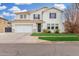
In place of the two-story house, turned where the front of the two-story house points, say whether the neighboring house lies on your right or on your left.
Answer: on your right

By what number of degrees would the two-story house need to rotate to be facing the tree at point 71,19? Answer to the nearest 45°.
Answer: approximately 90° to its left

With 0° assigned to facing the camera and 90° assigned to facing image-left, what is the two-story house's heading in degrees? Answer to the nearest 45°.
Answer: approximately 0°
